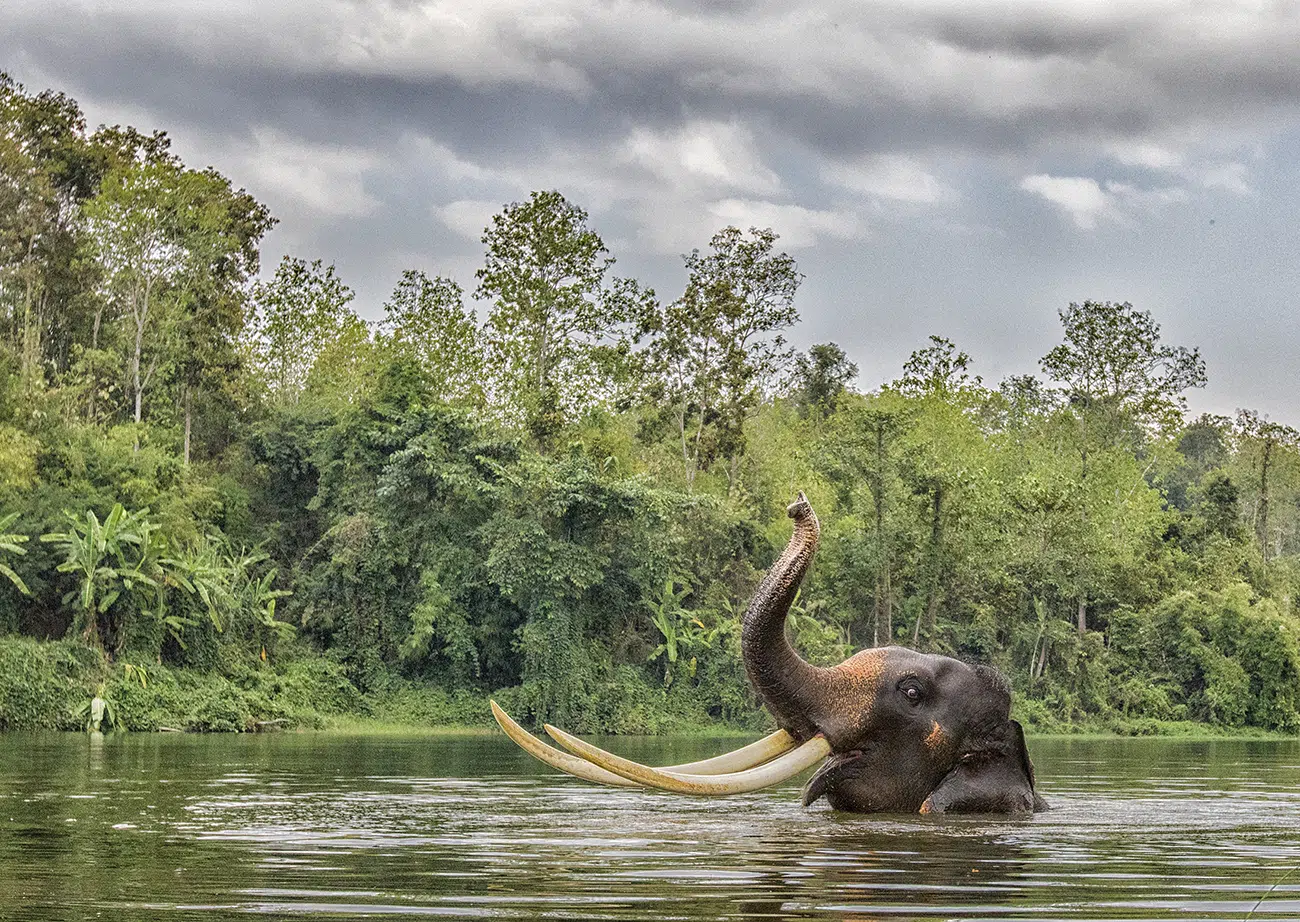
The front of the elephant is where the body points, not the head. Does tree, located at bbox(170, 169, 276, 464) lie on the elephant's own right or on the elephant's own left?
on the elephant's own right

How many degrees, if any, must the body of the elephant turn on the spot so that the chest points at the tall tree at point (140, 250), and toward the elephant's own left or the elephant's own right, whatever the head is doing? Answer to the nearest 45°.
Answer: approximately 45° to the elephant's own right

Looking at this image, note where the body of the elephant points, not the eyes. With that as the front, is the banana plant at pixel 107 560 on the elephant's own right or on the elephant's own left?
on the elephant's own right

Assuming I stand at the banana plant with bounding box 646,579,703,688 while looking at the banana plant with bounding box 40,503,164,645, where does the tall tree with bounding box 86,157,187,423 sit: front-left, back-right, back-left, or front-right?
front-right

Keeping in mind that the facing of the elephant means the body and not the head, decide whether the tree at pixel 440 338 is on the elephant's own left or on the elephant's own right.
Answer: on the elephant's own right
